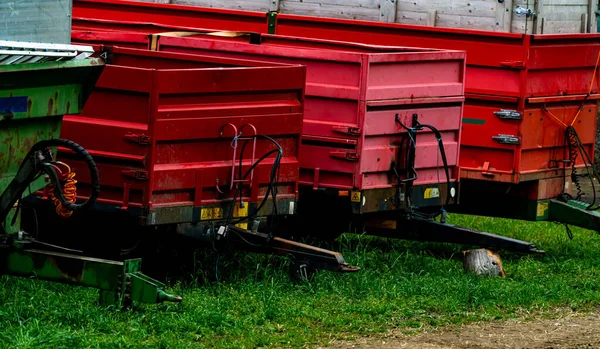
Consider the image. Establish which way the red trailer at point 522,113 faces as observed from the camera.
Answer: facing the viewer and to the right of the viewer

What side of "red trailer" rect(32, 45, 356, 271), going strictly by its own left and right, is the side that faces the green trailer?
right

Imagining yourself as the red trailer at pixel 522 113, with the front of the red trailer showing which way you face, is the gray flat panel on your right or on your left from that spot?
on your right

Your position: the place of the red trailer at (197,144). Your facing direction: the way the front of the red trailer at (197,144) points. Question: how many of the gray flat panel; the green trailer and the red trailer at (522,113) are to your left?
1

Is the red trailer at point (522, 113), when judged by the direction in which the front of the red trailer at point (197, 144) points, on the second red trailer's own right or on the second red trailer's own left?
on the second red trailer's own left

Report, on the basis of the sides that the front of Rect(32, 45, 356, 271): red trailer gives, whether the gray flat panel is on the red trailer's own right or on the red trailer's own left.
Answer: on the red trailer's own right

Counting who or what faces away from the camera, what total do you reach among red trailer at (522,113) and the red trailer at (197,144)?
0

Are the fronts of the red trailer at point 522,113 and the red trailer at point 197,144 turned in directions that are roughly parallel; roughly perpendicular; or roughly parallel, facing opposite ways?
roughly parallel

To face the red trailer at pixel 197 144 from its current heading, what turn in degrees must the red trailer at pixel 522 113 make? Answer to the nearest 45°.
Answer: approximately 90° to its right

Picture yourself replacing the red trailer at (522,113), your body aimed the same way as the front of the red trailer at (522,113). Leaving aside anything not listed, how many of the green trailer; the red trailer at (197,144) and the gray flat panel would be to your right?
3
